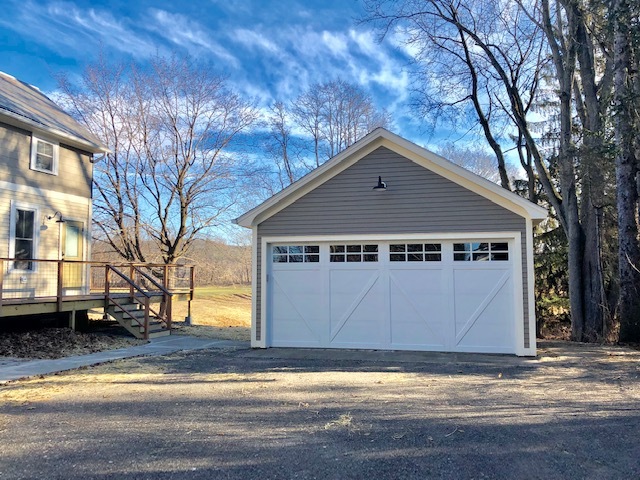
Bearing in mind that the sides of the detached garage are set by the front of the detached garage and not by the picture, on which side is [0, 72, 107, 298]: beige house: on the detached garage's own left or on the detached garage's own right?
on the detached garage's own right

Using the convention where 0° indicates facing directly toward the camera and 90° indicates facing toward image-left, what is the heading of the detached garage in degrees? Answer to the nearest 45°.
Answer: approximately 0°

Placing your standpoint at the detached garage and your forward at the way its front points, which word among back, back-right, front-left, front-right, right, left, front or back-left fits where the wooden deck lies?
right
